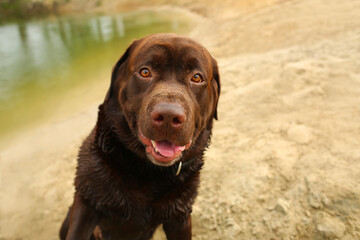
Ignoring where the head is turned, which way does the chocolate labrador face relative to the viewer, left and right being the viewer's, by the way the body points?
facing the viewer

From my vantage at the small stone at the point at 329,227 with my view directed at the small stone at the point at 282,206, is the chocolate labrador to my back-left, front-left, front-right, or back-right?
front-left

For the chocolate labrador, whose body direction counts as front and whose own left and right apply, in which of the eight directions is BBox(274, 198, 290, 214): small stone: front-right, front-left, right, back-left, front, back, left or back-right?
left

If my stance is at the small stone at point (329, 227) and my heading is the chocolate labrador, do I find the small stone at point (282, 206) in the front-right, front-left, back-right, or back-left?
front-right

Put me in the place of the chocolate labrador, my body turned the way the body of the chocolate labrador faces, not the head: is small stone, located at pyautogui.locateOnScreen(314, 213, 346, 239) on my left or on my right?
on my left
